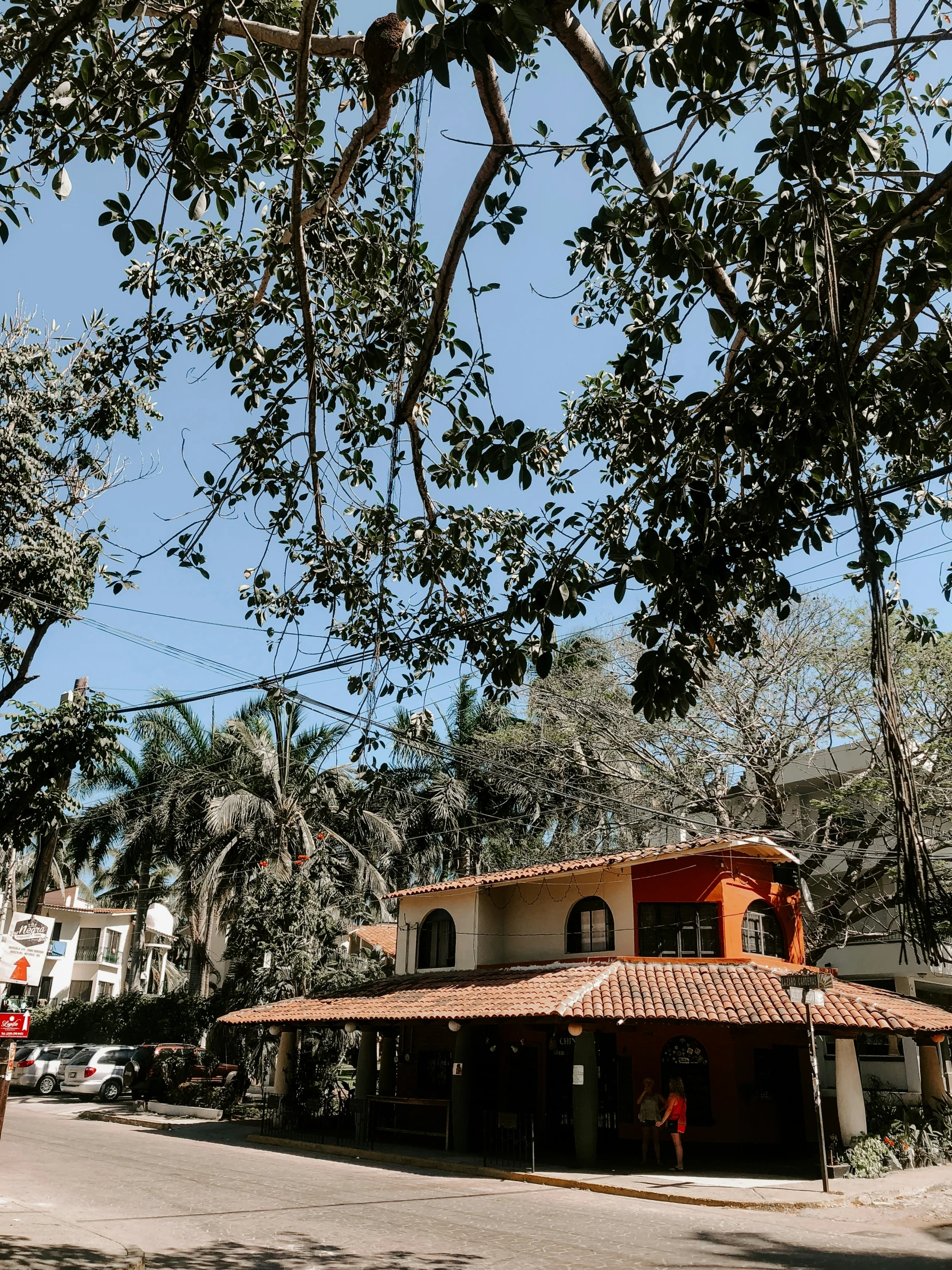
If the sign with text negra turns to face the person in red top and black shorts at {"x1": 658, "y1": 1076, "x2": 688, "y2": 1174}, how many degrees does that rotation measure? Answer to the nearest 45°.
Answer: approximately 90° to its left

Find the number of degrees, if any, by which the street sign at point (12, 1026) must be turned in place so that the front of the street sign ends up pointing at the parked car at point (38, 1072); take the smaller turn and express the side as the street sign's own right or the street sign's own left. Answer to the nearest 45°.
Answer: approximately 180°

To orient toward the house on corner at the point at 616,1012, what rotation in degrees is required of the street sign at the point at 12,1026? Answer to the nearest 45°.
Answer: approximately 135° to its left

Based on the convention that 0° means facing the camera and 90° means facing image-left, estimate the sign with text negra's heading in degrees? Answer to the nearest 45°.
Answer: approximately 0°

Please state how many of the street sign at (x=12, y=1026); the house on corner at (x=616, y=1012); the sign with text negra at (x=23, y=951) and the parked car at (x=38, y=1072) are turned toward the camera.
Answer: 3

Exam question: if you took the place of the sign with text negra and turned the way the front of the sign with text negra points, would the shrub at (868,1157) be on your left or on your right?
on your left
